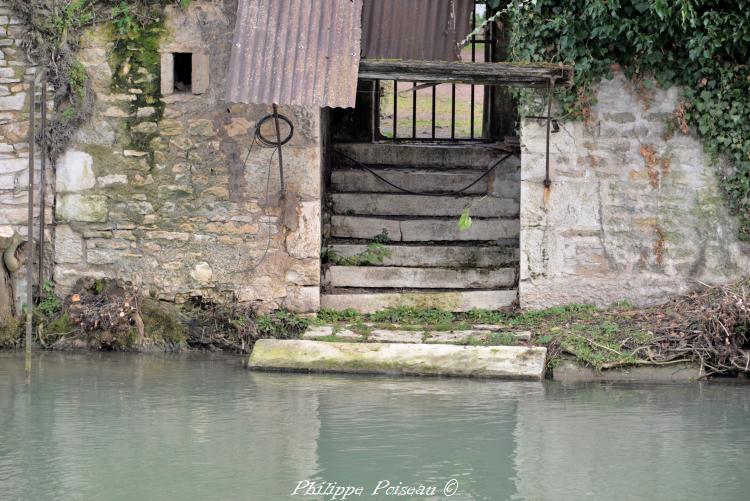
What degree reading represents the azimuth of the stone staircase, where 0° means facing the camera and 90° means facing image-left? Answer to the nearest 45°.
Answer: approximately 0°

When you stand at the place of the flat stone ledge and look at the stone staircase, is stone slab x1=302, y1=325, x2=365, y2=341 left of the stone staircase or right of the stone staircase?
left

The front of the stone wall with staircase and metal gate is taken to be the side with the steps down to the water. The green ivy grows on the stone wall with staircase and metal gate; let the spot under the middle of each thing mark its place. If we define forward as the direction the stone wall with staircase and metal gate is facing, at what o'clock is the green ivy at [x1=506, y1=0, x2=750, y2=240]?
The green ivy is roughly at 9 o'clock from the stone wall with staircase and metal gate.

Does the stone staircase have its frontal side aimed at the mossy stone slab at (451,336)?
yes

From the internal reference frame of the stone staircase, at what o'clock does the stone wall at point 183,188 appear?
The stone wall is roughly at 2 o'clock from the stone staircase.

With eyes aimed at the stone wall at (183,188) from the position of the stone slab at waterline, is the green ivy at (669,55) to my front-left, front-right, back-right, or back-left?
back-right

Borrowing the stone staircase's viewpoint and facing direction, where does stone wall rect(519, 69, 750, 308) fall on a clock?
The stone wall is roughly at 10 o'clock from the stone staircase.
